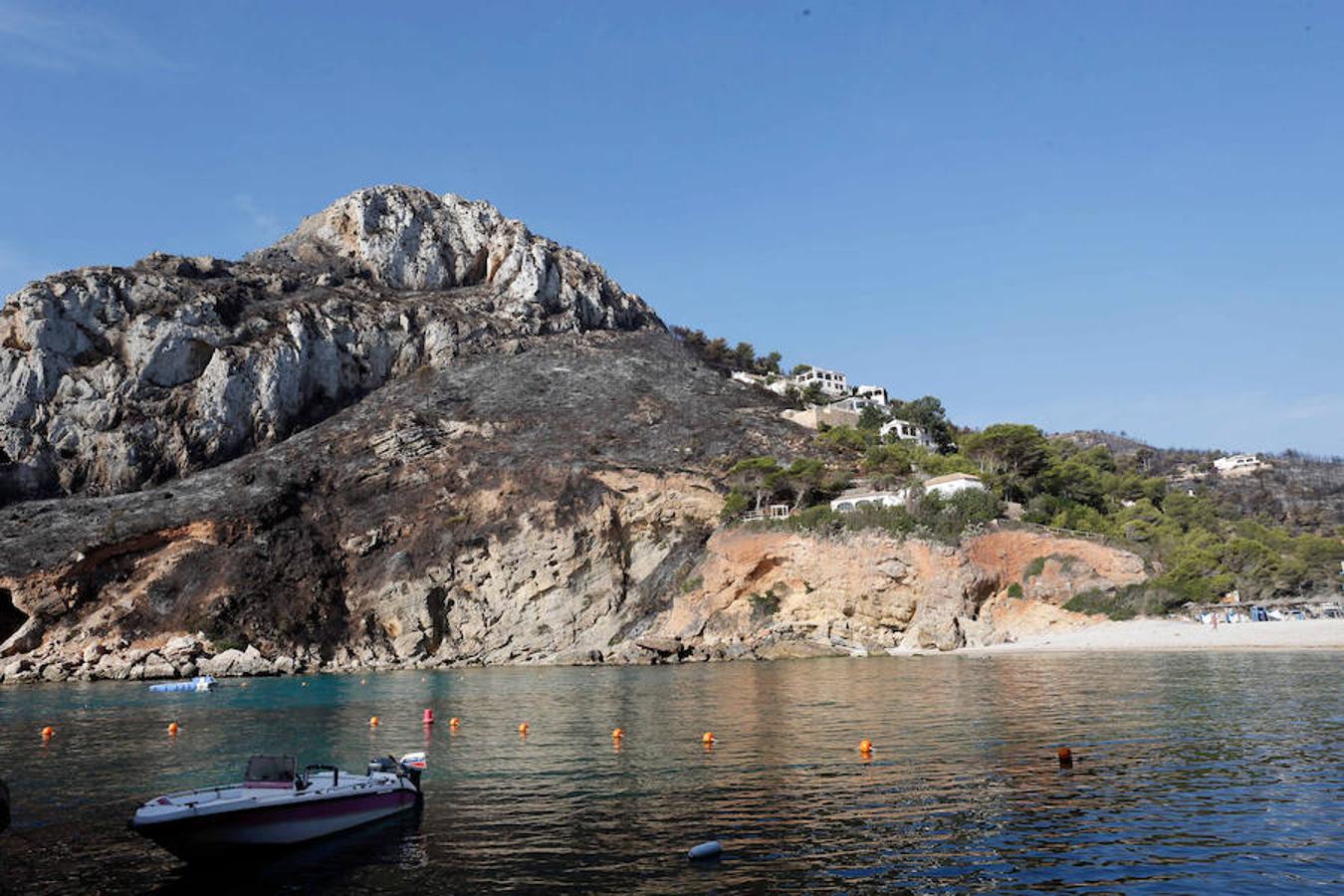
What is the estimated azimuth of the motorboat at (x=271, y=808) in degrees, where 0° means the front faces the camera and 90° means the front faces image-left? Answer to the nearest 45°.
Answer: approximately 45°
